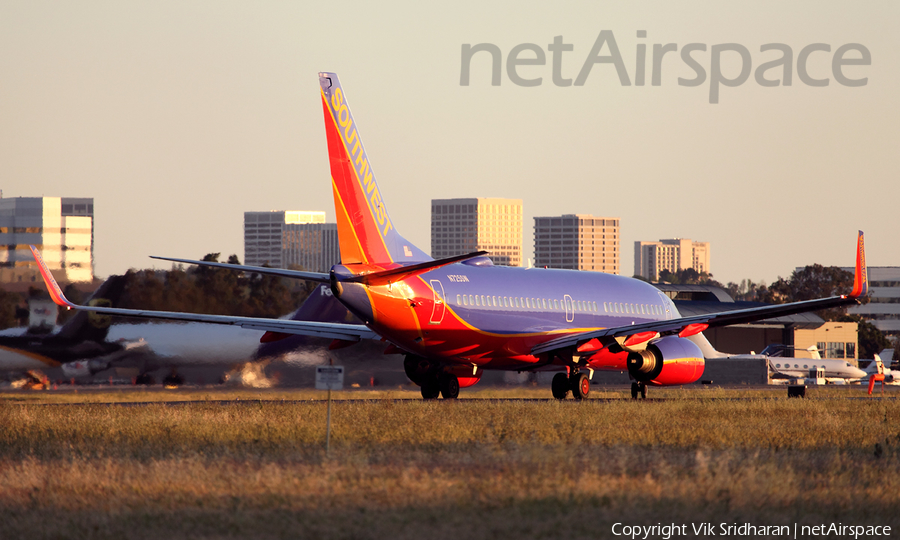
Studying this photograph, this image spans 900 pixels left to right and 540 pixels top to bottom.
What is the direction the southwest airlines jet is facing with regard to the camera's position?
facing away from the viewer and to the right of the viewer
